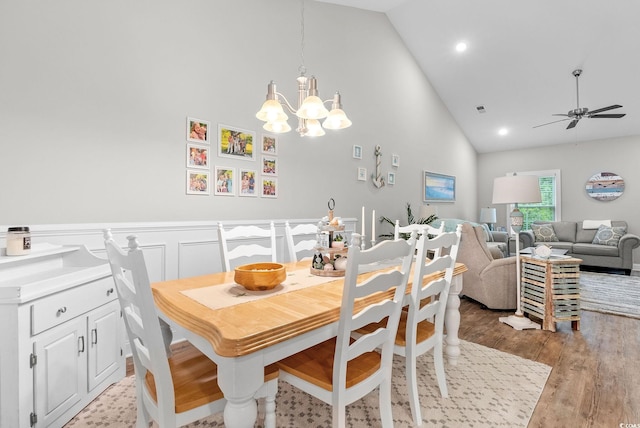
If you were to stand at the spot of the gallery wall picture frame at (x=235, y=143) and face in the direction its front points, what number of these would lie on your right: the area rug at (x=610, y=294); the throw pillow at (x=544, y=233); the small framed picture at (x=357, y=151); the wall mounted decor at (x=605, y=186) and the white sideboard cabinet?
1

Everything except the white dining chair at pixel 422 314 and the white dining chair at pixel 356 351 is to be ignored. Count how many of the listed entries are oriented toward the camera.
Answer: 0

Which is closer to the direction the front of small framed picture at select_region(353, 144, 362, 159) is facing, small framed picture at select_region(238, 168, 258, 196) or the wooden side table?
the wooden side table

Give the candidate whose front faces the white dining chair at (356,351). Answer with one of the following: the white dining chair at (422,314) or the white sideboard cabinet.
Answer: the white sideboard cabinet

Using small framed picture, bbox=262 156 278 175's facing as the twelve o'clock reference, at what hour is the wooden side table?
The wooden side table is roughly at 11 o'clock from the small framed picture.

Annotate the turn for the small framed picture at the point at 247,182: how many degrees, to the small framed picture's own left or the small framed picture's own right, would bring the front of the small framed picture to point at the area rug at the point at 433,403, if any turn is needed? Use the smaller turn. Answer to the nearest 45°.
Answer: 0° — it already faces it

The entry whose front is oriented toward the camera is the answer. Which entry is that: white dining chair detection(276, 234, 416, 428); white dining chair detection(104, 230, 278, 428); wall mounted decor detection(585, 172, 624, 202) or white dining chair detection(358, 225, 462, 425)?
the wall mounted decor

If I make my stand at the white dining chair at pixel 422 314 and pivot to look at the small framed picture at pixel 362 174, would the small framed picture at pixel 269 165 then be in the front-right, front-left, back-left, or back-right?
front-left

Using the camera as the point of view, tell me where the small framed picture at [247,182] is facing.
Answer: facing the viewer and to the right of the viewer

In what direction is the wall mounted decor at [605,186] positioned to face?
toward the camera

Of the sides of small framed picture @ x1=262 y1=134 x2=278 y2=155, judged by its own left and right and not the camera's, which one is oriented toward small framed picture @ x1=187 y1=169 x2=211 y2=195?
right

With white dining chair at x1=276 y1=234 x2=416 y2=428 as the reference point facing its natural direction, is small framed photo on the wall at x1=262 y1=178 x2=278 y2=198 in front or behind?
in front

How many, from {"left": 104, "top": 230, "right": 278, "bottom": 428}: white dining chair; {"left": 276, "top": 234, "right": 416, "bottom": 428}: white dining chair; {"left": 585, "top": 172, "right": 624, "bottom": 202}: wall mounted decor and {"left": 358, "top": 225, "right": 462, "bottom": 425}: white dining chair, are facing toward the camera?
1

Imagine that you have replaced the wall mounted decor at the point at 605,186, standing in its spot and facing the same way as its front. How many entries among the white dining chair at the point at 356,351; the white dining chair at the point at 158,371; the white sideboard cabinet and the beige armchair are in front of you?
4

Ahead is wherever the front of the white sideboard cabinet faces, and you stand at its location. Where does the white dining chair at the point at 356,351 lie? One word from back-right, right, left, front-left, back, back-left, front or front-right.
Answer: front

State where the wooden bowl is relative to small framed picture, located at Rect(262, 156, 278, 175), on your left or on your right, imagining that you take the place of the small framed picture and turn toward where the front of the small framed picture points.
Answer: on your right

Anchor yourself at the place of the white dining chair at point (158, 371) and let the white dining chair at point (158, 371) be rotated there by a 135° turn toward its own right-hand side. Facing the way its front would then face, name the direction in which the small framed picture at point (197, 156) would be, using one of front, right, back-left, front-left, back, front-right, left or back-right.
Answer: back
